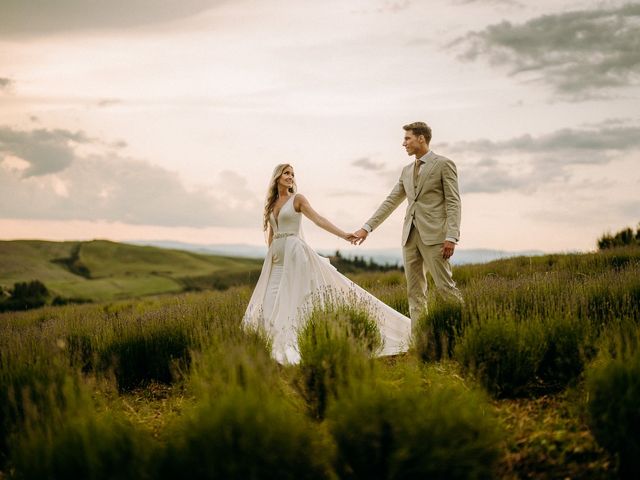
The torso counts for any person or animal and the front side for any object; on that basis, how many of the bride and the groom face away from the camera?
0

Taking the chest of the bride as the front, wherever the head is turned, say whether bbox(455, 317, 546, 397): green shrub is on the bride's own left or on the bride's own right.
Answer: on the bride's own left

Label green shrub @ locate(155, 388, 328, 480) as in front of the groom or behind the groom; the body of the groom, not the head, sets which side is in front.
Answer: in front

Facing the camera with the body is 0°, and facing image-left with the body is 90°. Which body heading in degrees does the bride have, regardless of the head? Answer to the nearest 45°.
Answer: approximately 45°

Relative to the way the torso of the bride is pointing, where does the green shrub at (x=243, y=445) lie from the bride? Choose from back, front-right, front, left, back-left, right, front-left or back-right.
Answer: front-left

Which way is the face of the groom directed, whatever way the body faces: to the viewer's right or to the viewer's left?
to the viewer's left

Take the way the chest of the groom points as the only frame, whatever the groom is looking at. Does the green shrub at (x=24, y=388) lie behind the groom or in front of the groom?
in front

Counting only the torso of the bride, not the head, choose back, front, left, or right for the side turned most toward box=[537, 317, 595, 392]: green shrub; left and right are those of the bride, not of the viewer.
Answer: left

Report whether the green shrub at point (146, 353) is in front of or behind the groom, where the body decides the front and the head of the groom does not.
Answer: in front
